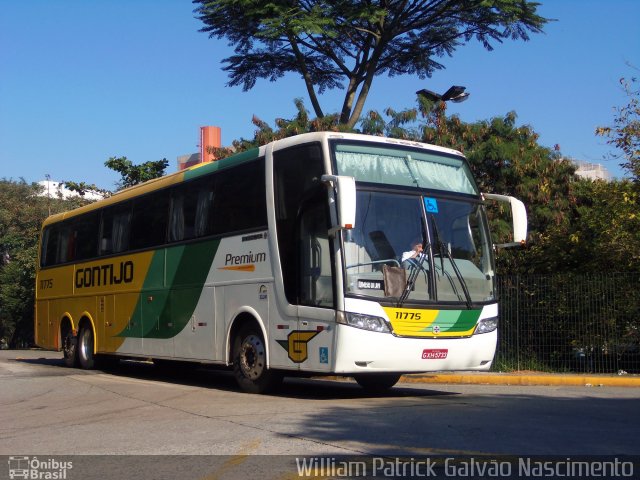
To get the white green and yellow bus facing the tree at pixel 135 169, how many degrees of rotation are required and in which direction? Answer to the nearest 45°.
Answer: approximately 135° to its left

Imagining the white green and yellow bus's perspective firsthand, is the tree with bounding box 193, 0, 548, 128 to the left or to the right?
on its left

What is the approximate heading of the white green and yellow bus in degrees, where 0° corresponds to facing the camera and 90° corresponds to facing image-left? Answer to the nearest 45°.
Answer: approximately 315°

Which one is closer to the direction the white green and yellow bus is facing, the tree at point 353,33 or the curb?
the curb

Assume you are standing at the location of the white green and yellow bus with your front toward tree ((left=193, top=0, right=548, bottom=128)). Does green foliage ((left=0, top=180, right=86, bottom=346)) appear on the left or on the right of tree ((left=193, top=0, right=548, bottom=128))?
left

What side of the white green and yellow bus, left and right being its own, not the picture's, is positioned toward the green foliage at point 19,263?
back
